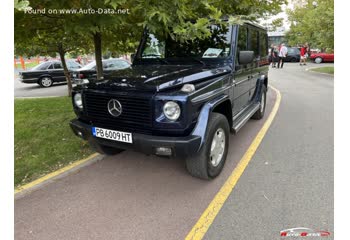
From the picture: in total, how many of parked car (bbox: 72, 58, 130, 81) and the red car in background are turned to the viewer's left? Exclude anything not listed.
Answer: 1

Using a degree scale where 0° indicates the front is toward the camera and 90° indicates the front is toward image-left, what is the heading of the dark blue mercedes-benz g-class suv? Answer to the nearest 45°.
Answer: approximately 45°
